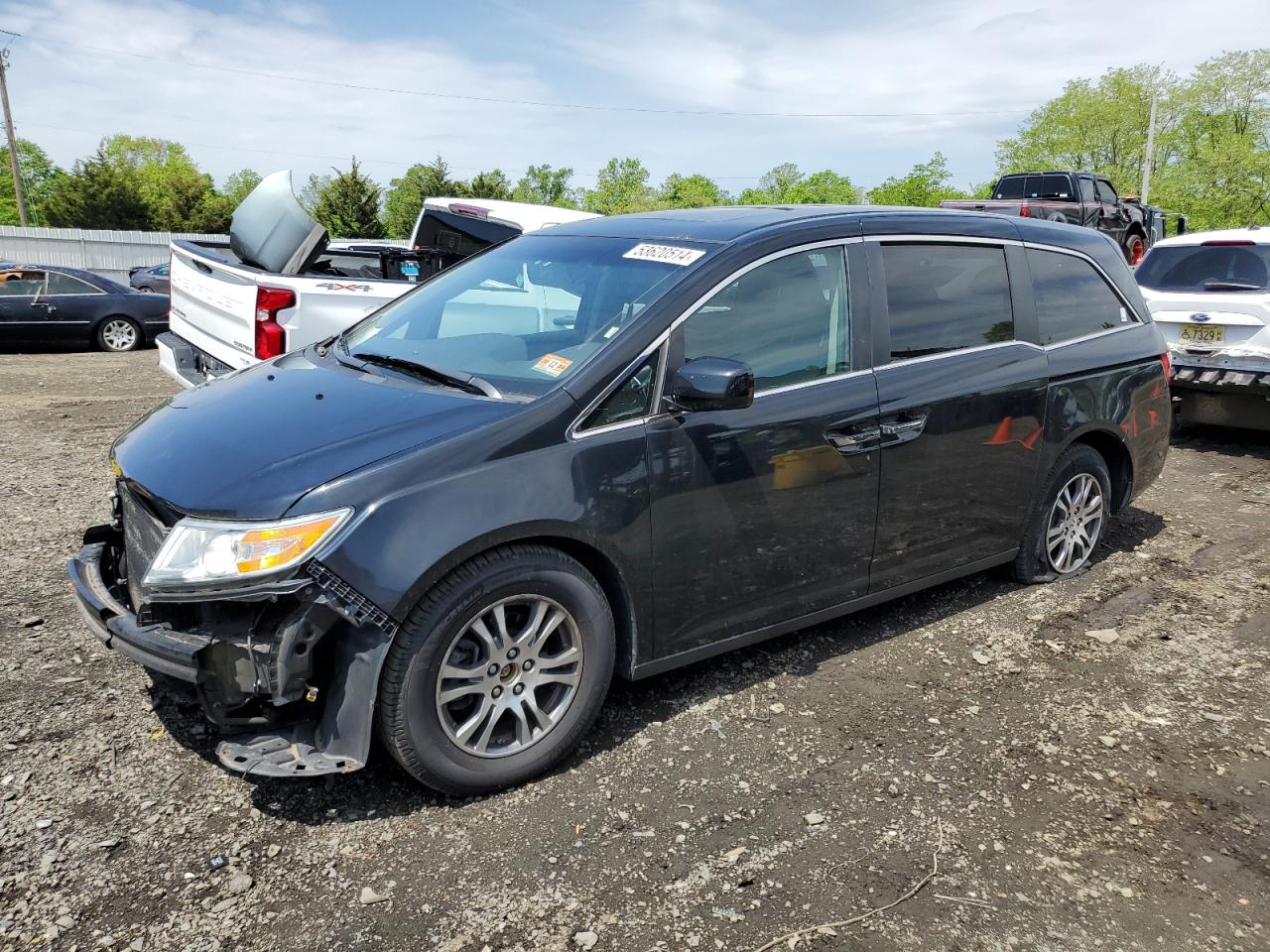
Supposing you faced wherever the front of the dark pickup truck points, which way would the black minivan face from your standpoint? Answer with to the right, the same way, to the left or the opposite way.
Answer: the opposite way

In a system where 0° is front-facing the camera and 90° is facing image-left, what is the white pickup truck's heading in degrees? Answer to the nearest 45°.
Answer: approximately 225°

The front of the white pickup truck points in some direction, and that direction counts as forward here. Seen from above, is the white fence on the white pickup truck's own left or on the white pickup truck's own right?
on the white pickup truck's own left

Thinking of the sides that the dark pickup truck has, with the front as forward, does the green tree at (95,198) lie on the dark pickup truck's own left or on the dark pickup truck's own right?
on the dark pickup truck's own left

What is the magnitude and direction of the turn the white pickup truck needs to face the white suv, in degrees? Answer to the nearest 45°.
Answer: approximately 45° to its right

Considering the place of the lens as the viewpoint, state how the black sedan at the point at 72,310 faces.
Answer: facing to the left of the viewer

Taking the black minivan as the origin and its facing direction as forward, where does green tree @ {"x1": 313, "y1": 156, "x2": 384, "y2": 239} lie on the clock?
The green tree is roughly at 4 o'clock from the black minivan.

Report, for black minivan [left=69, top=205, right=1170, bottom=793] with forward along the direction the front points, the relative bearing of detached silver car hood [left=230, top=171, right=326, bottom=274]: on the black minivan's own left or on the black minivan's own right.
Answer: on the black minivan's own right

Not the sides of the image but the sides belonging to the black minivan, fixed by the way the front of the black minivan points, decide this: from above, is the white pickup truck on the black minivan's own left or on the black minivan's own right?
on the black minivan's own right

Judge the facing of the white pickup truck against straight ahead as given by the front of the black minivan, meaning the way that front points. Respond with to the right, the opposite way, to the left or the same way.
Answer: the opposite way

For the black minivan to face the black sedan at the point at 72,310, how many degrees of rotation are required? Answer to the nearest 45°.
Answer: approximately 90° to its right
